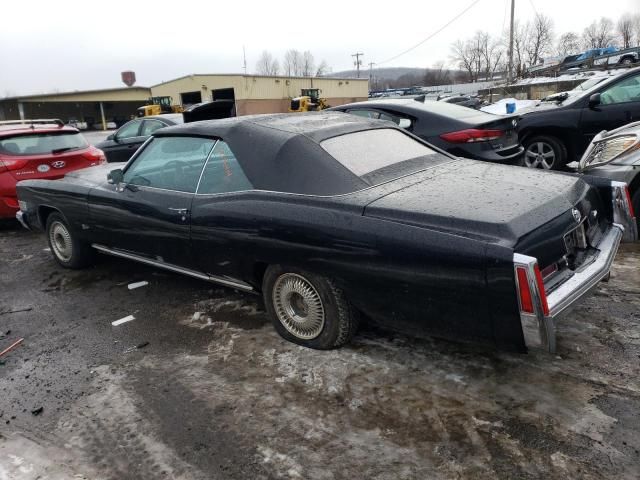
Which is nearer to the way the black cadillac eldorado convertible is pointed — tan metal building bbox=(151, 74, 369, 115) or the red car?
the red car

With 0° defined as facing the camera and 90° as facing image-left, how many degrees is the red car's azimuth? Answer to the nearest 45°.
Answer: approximately 135°

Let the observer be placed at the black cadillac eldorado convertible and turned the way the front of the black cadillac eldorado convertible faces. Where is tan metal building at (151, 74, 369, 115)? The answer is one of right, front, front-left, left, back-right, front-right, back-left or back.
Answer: front-right

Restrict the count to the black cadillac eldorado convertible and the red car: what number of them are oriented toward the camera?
0

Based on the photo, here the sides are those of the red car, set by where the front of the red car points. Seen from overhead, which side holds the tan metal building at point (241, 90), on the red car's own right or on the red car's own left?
on the red car's own right

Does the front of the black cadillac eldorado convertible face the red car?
yes

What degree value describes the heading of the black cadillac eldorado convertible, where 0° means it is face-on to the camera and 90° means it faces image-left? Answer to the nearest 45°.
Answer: approximately 135°

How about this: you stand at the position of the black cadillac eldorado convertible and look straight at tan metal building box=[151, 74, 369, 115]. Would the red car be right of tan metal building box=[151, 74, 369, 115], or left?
left

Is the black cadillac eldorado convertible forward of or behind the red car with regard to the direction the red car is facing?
behind
